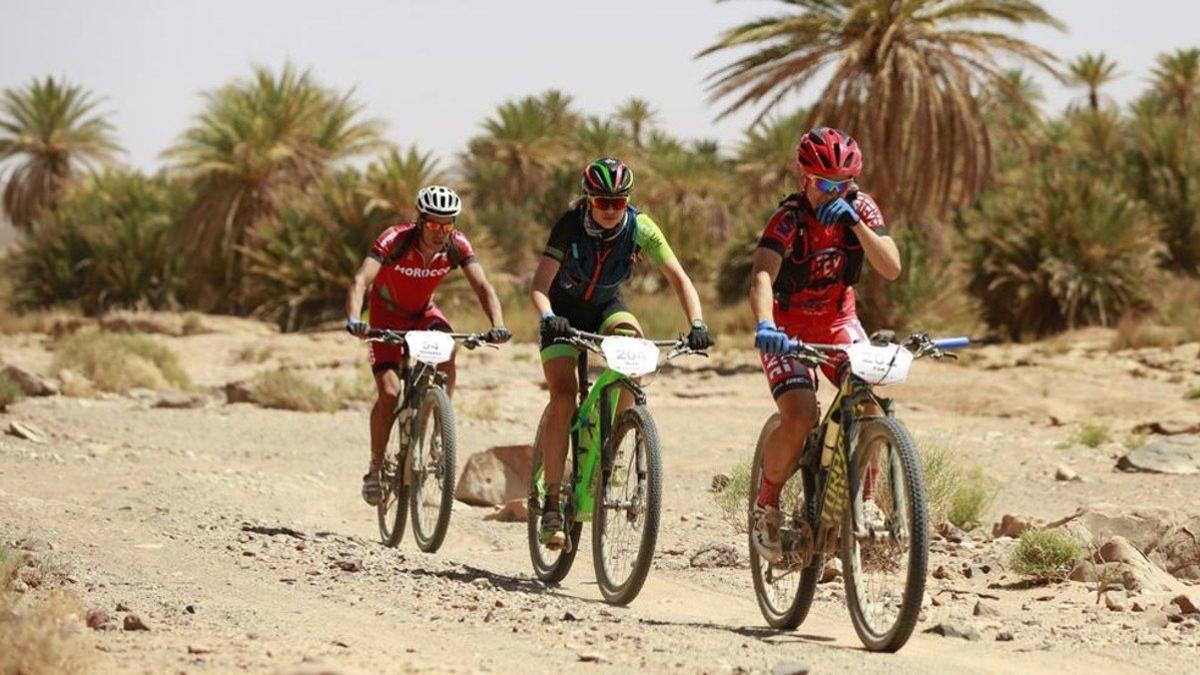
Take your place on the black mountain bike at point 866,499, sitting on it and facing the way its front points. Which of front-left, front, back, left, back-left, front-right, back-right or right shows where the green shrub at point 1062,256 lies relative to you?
back-left

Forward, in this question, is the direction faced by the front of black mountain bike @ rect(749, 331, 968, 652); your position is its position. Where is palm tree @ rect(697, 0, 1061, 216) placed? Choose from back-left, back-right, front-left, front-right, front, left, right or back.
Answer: back-left

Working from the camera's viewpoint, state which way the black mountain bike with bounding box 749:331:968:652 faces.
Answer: facing the viewer and to the right of the viewer

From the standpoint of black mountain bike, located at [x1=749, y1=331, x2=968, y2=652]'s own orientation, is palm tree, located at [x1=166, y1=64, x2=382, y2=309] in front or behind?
behind

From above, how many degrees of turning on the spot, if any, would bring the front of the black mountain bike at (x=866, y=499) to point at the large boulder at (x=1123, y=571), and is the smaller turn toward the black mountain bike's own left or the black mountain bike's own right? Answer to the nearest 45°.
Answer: approximately 90° to the black mountain bike's own left

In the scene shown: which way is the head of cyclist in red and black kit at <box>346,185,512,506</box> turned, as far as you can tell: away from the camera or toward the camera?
toward the camera

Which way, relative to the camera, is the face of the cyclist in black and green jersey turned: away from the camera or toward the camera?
toward the camera

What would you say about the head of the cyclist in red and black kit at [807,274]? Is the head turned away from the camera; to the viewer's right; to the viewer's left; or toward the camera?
toward the camera

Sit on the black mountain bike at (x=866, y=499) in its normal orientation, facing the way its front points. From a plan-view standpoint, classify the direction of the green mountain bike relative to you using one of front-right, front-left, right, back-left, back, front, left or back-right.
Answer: back

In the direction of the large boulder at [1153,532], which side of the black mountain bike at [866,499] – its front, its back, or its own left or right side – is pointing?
left
